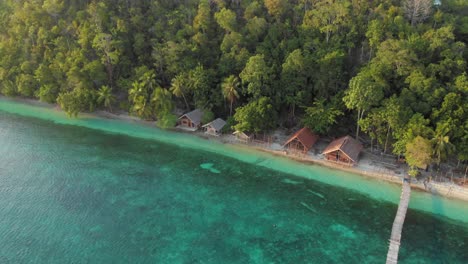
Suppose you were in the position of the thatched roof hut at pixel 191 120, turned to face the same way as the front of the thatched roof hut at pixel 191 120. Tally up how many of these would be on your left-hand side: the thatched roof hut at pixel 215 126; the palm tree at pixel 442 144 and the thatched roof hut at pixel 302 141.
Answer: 3

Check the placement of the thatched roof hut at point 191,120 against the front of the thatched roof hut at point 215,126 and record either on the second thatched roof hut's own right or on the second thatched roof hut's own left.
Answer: on the second thatched roof hut's own right

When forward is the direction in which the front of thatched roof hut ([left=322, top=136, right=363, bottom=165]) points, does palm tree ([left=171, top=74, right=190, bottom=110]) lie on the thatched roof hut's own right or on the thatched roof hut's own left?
on the thatched roof hut's own right

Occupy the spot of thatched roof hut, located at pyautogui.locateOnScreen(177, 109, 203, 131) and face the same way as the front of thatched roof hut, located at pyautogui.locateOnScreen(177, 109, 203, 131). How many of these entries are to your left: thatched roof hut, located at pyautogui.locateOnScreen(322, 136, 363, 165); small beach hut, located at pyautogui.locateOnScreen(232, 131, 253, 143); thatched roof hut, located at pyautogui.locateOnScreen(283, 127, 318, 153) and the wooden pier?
4

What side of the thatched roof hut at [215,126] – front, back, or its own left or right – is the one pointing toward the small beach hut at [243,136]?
left

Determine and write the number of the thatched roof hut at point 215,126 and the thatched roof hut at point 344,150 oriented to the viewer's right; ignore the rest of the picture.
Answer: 0

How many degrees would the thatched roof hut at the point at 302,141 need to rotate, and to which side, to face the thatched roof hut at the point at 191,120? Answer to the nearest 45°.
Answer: approximately 45° to its right

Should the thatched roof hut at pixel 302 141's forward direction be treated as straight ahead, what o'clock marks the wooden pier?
The wooden pier is roughly at 9 o'clock from the thatched roof hut.

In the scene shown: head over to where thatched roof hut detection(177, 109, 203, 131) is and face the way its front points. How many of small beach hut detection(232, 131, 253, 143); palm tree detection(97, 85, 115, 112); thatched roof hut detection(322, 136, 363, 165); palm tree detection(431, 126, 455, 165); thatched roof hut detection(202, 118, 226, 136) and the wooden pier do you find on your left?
5

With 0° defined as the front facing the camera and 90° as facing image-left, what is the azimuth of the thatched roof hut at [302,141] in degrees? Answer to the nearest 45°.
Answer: approximately 45°

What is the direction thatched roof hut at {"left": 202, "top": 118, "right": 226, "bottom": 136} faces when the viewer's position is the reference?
facing the viewer and to the left of the viewer

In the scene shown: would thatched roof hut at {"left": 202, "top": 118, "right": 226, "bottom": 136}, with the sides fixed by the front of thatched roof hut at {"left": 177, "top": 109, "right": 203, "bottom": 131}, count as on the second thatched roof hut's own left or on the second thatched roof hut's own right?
on the second thatched roof hut's own left
